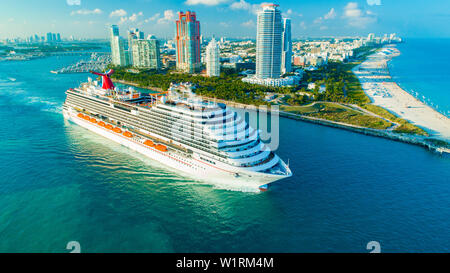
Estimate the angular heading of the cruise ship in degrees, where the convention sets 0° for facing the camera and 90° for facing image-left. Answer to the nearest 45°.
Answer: approximately 315°
